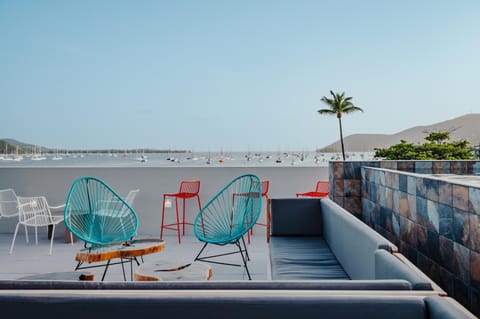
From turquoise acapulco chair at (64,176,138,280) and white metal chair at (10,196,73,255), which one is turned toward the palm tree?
the white metal chair

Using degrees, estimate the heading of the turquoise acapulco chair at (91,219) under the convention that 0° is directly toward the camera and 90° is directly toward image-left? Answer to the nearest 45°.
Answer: approximately 315°

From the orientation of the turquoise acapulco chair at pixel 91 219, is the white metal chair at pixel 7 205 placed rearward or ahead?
rearward

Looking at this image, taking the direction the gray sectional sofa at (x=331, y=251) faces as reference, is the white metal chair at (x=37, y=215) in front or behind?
in front
